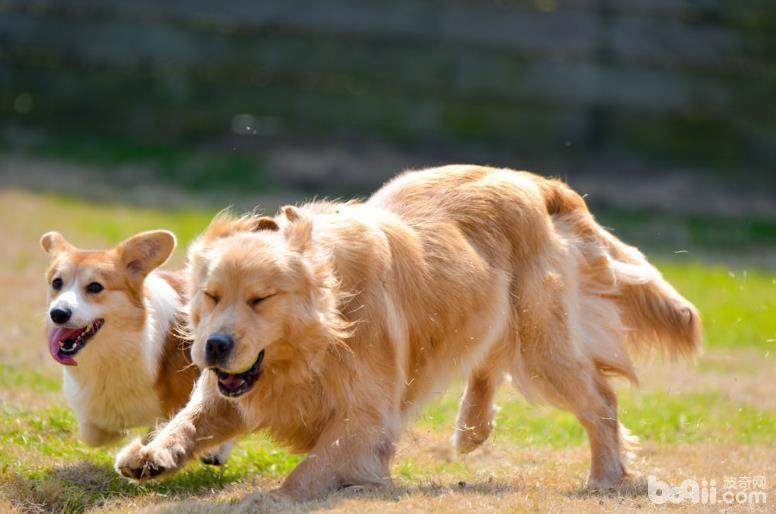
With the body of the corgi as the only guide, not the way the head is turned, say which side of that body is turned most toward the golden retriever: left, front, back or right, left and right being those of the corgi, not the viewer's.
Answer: left

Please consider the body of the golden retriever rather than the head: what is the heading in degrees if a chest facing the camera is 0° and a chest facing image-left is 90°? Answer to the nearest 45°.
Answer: approximately 45°

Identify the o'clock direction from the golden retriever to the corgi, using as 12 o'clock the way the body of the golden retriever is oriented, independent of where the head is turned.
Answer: The corgi is roughly at 2 o'clock from the golden retriever.

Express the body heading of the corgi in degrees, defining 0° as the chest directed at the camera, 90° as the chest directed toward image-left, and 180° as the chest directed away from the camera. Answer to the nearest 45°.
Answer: approximately 45°
